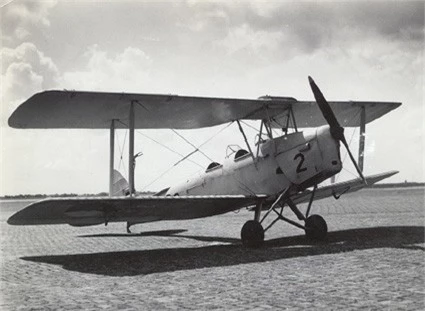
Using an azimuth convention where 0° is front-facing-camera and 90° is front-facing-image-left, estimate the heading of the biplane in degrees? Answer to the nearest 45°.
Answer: approximately 315°
